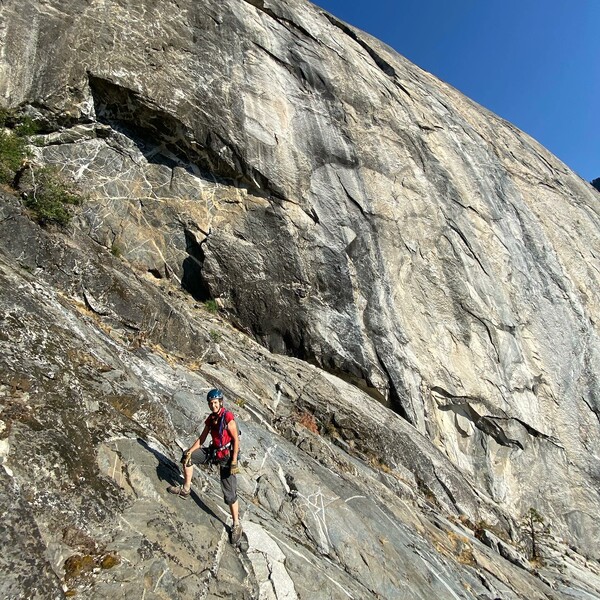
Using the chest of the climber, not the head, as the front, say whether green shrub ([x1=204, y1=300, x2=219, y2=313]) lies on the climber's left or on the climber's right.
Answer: on the climber's right

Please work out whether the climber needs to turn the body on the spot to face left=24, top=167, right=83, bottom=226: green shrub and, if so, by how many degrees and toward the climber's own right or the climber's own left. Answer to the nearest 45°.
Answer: approximately 90° to the climber's own right

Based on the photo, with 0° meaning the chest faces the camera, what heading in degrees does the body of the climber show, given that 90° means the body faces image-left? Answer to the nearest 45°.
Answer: approximately 45°
